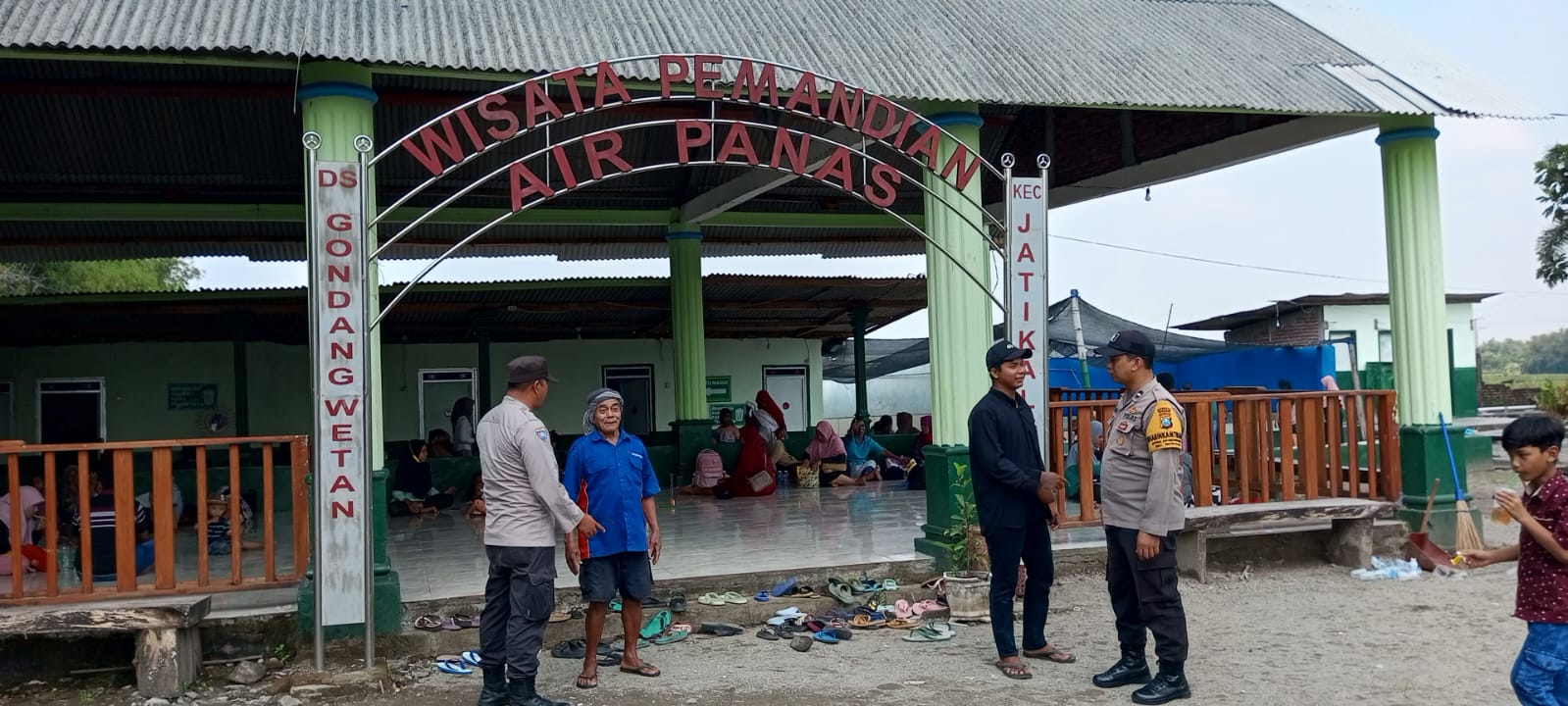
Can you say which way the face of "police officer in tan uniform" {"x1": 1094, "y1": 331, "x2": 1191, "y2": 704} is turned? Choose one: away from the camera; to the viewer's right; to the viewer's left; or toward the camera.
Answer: to the viewer's left

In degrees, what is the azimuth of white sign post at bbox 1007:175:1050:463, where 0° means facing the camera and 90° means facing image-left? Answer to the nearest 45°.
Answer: approximately 0°

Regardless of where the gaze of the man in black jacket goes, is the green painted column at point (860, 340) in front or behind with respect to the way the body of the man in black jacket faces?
behind

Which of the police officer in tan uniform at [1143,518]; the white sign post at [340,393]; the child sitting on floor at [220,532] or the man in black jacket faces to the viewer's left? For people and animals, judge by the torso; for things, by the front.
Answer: the police officer in tan uniform

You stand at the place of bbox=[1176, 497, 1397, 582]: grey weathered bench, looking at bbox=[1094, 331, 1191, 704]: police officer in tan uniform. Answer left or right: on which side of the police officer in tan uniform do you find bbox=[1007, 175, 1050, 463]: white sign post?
right

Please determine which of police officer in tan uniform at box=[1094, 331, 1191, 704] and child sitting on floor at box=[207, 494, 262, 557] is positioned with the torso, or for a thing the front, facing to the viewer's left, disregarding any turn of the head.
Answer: the police officer in tan uniform

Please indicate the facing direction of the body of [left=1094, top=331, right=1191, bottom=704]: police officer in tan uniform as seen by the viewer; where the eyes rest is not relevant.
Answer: to the viewer's left

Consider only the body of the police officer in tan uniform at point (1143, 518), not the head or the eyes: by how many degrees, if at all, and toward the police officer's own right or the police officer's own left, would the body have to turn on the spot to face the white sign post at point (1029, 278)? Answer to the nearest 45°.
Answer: approximately 90° to the police officer's own right

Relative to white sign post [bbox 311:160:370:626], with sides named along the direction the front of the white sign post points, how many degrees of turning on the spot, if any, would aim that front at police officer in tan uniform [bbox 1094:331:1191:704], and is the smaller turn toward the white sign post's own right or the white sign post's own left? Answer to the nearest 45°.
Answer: approximately 45° to the white sign post's own left
